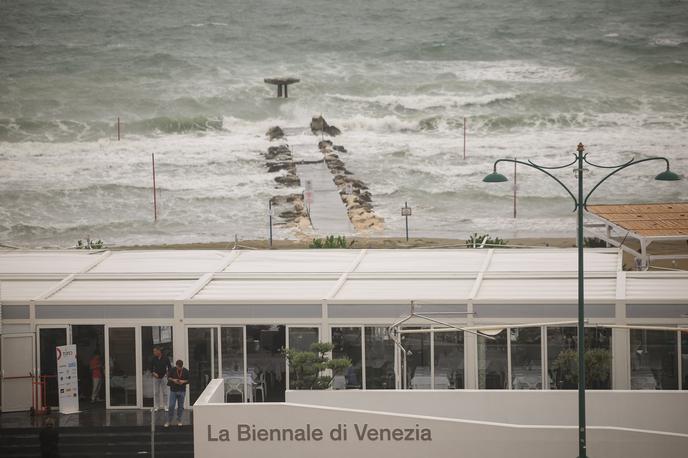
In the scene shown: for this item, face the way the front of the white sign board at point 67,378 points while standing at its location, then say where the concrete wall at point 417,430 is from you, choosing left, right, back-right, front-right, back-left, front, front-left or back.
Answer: front-left

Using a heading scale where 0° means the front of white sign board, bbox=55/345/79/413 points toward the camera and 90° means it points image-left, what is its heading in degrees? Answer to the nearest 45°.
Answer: approximately 0°

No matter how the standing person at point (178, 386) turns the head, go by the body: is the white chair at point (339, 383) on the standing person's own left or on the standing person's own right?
on the standing person's own left

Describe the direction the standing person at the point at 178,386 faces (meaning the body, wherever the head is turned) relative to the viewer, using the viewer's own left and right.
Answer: facing the viewer

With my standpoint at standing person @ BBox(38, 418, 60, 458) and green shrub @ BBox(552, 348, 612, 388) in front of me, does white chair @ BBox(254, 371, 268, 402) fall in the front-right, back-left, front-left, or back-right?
front-left

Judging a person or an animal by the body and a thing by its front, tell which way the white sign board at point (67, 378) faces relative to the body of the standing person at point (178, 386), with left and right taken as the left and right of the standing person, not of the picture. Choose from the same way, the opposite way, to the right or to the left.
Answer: the same way
